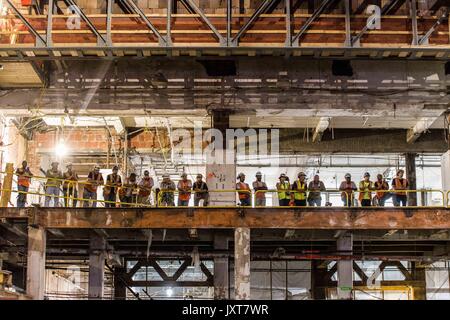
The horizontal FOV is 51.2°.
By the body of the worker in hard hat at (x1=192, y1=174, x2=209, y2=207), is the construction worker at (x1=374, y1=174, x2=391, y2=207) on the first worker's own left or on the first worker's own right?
on the first worker's own left

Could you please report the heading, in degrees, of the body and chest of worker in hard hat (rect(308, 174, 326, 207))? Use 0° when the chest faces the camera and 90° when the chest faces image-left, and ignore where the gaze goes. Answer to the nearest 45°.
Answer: approximately 0°

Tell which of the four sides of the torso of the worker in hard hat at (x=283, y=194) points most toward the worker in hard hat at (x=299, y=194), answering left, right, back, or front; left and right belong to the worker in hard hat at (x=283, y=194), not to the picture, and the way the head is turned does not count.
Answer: left

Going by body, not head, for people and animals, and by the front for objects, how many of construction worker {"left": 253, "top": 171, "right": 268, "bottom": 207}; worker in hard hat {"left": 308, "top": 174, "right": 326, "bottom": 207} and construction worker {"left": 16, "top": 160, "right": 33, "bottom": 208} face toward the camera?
3

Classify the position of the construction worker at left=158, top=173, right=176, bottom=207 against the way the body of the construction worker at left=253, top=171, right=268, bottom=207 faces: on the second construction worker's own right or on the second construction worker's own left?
on the second construction worker's own right

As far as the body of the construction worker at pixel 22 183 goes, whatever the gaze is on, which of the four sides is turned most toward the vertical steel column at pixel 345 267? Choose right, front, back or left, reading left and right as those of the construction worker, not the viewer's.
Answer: left

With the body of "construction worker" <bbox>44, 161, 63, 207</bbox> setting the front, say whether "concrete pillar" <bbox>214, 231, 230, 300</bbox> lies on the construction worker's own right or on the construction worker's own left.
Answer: on the construction worker's own left

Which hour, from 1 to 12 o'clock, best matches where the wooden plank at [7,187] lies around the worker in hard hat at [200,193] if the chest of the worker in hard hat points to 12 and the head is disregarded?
The wooden plank is roughly at 3 o'clock from the worker in hard hat.

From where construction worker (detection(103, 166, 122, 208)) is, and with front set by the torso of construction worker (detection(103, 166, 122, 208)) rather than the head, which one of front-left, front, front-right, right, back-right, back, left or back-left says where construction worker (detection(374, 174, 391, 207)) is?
front-left
